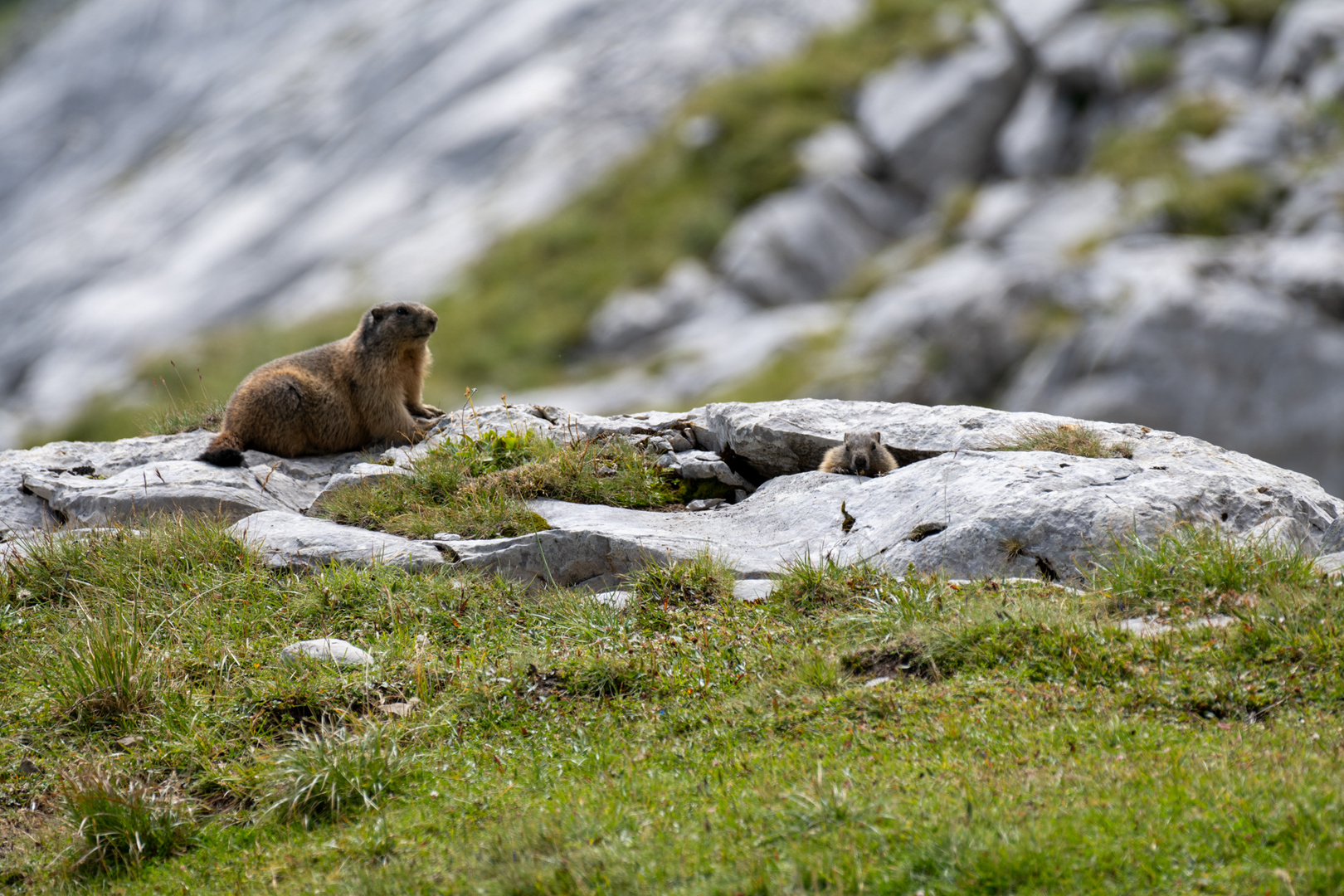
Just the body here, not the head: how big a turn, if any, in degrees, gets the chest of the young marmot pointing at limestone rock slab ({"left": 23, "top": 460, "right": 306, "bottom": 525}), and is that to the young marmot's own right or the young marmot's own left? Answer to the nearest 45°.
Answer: approximately 90° to the young marmot's own right

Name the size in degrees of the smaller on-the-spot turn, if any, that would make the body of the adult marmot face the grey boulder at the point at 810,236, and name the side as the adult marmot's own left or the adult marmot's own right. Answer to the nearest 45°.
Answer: approximately 45° to the adult marmot's own left

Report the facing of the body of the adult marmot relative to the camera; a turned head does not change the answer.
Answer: to the viewer's right

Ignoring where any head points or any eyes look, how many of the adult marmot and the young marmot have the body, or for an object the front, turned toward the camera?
1

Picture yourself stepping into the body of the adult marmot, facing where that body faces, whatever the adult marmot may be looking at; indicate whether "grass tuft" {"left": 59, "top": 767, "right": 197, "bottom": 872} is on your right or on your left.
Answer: on your right

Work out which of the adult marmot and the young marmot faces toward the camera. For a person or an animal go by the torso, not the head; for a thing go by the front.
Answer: the young marmot

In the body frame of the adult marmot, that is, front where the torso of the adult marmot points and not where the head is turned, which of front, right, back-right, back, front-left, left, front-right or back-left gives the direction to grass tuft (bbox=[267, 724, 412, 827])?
right

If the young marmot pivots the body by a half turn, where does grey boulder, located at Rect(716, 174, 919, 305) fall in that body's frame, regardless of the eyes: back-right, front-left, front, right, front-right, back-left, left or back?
front

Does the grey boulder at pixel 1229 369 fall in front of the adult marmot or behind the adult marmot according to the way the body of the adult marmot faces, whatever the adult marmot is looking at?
in front

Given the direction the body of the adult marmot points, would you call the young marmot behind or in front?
in front

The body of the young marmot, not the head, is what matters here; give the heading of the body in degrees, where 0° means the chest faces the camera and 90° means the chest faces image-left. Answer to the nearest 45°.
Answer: approximately 0°
